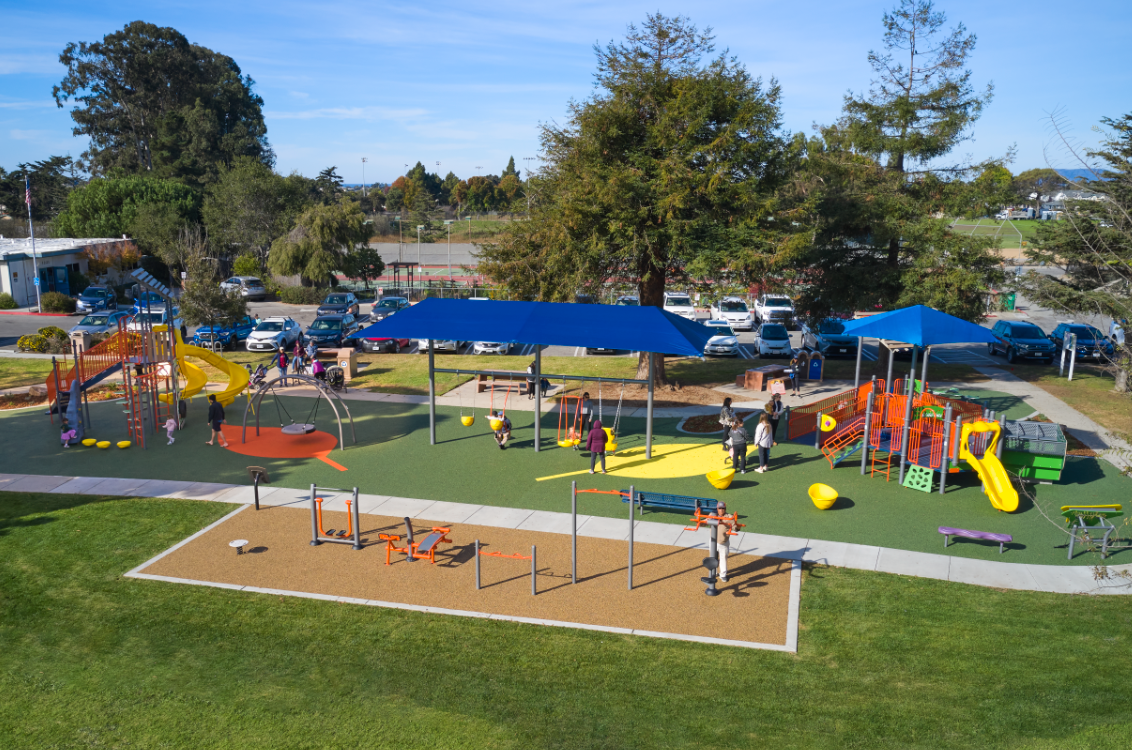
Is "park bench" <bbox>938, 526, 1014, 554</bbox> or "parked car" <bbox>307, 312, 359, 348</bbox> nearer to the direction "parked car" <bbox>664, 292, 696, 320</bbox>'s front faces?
the park bench

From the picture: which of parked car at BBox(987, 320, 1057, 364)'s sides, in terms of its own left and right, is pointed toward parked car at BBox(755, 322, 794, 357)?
right

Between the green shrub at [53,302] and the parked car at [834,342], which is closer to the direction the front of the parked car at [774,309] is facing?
the parked car

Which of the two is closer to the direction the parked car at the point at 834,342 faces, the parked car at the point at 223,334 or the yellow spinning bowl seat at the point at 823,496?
the yellow spinning bowl seat

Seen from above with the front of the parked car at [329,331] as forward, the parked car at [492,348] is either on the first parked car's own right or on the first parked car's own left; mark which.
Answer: on the first parked car's own left

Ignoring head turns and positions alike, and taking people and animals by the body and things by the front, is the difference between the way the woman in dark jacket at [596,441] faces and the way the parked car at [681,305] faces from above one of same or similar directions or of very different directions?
very different directions

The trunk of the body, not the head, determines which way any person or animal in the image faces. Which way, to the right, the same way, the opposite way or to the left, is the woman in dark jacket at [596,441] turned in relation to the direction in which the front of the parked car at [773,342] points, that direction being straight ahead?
the opposite way

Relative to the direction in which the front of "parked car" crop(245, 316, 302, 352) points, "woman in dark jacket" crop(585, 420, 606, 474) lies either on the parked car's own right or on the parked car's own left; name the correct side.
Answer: on the parked car's own left

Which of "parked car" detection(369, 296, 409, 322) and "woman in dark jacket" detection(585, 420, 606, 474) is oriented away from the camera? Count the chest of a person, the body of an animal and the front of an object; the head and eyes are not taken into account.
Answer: the woman in dark jacket

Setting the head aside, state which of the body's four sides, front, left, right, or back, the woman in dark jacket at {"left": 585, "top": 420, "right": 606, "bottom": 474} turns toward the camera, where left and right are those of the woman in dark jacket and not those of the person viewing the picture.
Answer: back

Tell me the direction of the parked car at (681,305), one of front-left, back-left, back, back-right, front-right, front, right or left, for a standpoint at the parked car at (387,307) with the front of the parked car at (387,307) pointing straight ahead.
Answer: back-left

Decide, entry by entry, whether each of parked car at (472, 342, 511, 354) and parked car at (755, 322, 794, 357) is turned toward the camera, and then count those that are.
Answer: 2

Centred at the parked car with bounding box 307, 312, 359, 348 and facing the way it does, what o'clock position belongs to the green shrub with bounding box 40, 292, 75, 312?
The green shrub is roughly at 3 o'clock from the parked car.

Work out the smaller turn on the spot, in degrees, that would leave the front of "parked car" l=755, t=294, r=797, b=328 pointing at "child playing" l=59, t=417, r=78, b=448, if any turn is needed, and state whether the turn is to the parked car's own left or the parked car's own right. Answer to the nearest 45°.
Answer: approximately 45° to the parked car's own right
